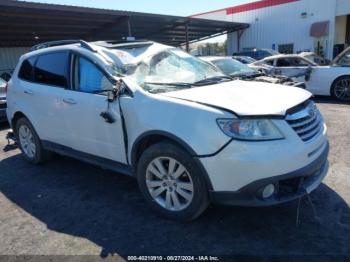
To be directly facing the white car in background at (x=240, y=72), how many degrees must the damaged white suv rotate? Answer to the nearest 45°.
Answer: approximately 135° to its left

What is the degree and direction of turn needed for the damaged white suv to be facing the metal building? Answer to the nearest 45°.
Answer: approximately 90° to its left

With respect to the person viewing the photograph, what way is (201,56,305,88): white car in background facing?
facing the viewer and to the right of the viewer

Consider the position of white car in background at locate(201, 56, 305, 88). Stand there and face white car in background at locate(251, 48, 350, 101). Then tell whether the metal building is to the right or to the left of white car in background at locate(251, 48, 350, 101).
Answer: left

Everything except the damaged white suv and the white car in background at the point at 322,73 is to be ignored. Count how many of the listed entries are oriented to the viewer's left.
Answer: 0

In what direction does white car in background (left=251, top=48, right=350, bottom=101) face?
to the viewer's right

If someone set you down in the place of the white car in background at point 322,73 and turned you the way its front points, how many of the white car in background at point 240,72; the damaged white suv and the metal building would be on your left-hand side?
1

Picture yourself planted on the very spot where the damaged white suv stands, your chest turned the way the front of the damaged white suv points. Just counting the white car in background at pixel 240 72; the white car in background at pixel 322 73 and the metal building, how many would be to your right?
0

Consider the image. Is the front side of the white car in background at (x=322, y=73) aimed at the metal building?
no

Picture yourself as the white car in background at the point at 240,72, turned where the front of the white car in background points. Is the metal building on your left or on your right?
on your left

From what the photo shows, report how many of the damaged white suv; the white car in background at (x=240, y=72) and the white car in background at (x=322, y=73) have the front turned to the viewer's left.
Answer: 0

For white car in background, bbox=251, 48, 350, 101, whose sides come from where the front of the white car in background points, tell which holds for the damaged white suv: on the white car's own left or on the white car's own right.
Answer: on the white car's own right

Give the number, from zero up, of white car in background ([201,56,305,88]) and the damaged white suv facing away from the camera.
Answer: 0
